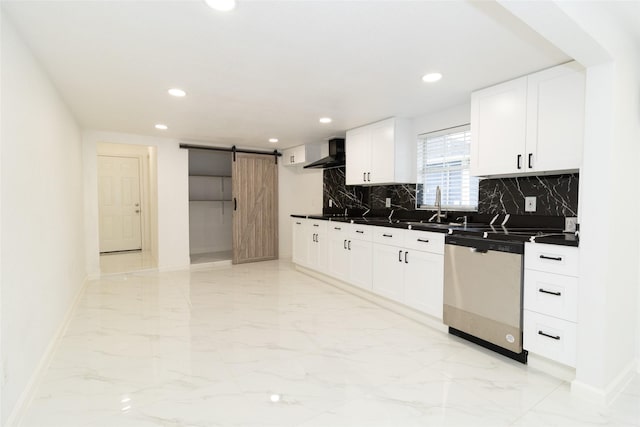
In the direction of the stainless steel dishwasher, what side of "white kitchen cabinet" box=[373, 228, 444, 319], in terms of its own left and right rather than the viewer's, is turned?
left

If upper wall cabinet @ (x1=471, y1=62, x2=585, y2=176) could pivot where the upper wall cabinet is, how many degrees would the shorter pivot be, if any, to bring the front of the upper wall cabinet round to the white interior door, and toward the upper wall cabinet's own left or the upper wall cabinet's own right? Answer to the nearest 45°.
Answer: approximately 45° to the upper wall cabinet's own right

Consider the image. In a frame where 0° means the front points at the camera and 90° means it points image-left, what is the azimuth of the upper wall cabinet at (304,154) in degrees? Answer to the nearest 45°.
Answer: approximately 45°

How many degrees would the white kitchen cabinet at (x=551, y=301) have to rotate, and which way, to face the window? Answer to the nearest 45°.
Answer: approximately 90° to its right

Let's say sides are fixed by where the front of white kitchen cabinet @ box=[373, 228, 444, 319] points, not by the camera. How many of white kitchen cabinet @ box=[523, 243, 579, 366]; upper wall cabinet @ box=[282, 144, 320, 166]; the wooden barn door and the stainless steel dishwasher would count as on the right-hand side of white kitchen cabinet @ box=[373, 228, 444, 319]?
2

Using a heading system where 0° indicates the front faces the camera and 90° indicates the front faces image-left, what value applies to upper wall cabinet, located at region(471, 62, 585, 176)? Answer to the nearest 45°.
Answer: approximately 45°

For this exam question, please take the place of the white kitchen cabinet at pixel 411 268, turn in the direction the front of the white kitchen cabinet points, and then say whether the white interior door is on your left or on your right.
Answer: on your right

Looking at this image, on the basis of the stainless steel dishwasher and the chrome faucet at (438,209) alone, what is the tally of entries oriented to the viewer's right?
0

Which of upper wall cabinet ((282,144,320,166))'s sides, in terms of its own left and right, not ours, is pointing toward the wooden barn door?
right

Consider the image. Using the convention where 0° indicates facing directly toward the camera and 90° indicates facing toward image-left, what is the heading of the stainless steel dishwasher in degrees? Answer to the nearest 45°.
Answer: approximately 45°
